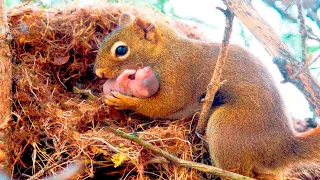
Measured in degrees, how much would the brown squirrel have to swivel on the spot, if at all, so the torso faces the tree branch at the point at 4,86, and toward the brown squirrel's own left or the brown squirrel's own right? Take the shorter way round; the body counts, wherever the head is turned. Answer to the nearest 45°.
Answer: approximately 45° to the brown squirrel's own left

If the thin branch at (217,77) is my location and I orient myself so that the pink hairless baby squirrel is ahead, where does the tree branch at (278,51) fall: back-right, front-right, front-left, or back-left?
back-right

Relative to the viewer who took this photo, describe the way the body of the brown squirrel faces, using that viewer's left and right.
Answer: facing to the left of the viewer
